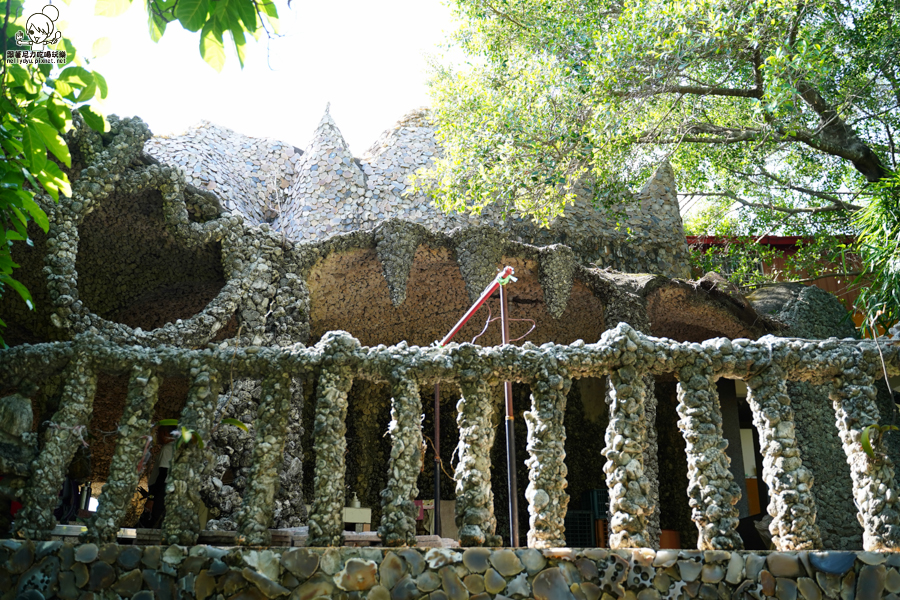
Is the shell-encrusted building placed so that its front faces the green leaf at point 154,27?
yes

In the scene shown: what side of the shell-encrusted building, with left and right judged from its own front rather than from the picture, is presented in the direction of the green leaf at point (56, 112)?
front

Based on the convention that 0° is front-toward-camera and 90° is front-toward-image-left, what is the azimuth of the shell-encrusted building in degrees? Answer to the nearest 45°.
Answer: approximately 0°

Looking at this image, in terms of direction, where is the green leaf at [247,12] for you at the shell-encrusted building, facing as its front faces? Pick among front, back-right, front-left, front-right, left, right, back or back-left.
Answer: front

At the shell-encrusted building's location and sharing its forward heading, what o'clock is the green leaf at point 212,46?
The green leaf is roughly at 12 o'clock from the shell-encrusted building.

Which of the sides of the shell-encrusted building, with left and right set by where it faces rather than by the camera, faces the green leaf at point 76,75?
front

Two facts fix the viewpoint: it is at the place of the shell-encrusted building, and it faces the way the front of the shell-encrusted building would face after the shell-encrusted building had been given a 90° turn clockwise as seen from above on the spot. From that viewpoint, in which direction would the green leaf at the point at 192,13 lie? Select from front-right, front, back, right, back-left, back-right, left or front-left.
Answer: left

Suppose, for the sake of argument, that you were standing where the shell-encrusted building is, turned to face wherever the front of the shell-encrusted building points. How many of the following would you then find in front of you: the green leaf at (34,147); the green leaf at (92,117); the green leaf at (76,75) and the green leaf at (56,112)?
4

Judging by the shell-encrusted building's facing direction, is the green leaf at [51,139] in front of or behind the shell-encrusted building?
in front
